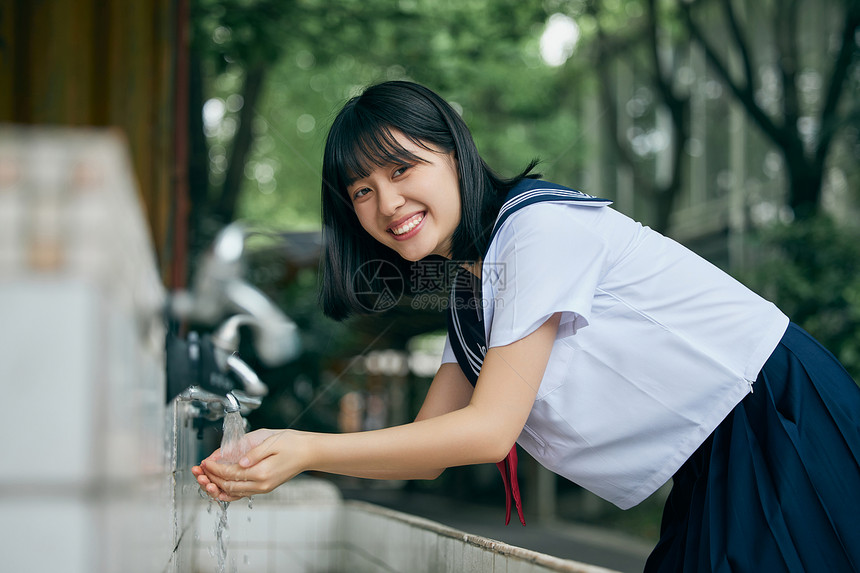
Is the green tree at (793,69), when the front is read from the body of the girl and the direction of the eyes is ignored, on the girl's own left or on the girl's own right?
on the girl's own right

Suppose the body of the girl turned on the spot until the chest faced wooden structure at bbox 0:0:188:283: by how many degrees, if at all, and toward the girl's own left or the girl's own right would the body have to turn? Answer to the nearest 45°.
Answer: approximately 45° to the girl's own right

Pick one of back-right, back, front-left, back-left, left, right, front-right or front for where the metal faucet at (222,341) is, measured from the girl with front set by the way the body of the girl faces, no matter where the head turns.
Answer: front-right

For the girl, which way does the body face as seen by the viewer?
to the viewer's left

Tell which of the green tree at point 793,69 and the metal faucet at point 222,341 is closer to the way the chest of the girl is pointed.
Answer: the metal faucet
